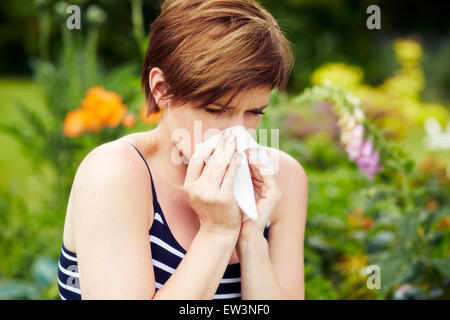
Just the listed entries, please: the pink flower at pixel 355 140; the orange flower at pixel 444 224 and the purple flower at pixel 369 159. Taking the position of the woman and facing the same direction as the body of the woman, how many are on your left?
3

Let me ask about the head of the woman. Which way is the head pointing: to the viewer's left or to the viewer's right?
to the viewer's right

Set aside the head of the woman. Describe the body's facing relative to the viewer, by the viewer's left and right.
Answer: facing the viewer and to the right of the viewer

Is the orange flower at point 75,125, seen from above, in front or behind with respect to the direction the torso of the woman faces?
behind

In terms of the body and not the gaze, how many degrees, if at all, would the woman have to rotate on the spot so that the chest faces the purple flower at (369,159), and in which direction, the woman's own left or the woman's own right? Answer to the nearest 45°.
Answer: approximately 90° to the woman's own left

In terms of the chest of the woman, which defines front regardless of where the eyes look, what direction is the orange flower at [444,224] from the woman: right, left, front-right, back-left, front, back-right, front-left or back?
left
